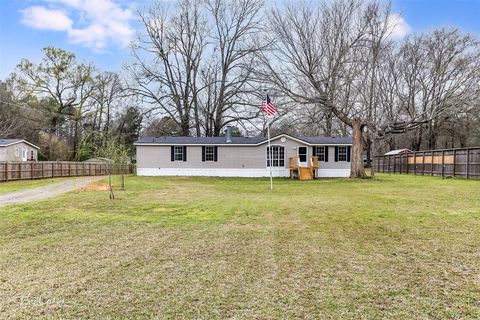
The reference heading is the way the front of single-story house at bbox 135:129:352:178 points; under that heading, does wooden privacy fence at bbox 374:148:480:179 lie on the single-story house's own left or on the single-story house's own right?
on the single-story house's own left

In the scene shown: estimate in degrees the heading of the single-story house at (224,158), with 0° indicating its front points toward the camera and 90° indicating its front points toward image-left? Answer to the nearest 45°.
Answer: approximately 0°

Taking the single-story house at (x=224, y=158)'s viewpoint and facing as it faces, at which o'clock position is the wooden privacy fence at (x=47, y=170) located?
The wooden privacy fence is roughly at 3 o'clock from the single-story house.
